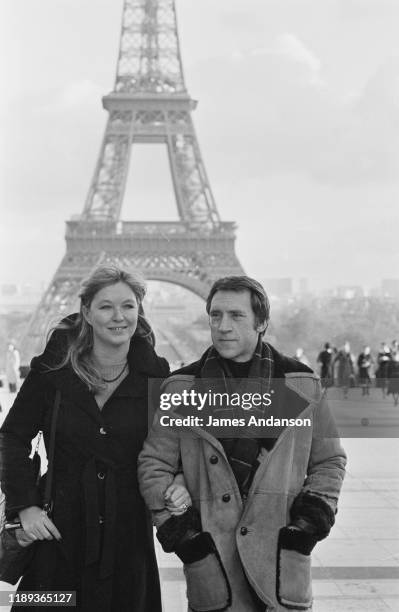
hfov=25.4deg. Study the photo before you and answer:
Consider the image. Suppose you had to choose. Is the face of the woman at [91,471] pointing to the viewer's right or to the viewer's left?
to the viewer's right

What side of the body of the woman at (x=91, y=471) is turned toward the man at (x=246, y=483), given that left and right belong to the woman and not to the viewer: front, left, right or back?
left

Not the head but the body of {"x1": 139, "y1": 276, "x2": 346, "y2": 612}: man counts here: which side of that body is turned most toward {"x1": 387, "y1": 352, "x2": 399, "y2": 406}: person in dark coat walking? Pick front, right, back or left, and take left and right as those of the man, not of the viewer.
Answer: back

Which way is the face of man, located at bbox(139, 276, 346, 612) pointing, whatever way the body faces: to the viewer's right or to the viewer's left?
to the viewer's left

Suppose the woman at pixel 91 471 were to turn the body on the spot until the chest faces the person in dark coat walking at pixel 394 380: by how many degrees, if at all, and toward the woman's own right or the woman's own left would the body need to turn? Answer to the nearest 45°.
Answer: approximately 135° to the woman's own left

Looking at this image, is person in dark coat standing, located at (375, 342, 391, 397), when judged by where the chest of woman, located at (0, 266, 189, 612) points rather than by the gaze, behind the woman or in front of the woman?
behind

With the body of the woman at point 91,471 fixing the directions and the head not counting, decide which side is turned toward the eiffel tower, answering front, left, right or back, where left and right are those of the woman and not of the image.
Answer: back

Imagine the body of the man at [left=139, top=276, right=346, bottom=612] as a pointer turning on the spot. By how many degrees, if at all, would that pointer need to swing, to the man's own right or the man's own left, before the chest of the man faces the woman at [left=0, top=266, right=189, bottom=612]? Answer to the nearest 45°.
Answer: approximately 90° to the man's own right

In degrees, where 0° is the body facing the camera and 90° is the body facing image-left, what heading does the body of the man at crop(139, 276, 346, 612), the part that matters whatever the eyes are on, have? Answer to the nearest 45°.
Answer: approximately 0°

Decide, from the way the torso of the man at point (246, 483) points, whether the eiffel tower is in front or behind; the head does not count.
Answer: behind

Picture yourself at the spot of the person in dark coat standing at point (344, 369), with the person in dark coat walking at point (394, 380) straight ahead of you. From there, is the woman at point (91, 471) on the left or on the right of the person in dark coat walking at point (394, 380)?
right

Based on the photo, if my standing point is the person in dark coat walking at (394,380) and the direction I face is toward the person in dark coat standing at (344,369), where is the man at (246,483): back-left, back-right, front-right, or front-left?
back-left
